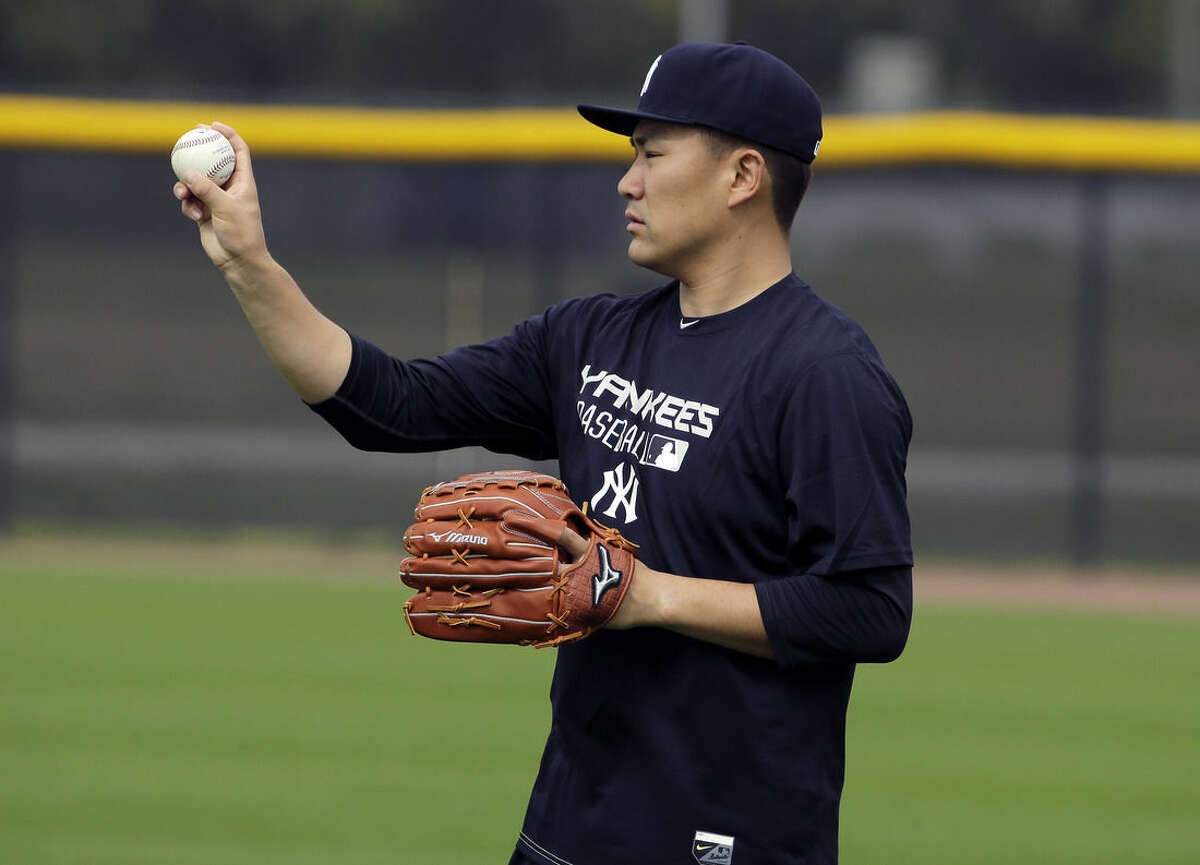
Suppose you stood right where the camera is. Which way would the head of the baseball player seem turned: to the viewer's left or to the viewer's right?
to the viewer's left

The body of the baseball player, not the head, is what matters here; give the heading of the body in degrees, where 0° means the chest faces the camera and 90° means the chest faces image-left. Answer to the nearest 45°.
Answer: approximately 45°
